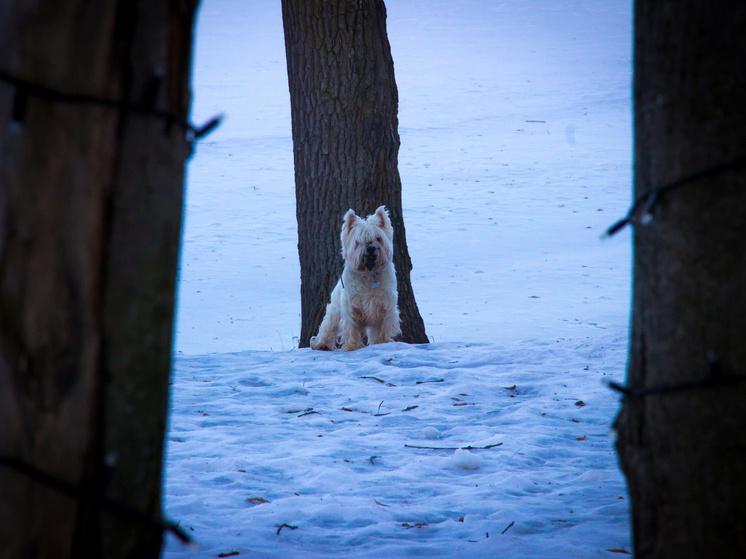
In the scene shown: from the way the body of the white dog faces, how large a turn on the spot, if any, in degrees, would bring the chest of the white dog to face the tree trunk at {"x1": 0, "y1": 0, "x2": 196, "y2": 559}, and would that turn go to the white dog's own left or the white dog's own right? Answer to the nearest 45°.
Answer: approximately 45° to the white dog's own right

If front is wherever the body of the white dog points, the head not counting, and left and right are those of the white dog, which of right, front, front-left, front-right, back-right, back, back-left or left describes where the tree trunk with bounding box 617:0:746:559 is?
front-right

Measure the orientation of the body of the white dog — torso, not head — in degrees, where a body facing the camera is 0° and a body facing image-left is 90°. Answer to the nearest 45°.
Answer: approximately 315°
